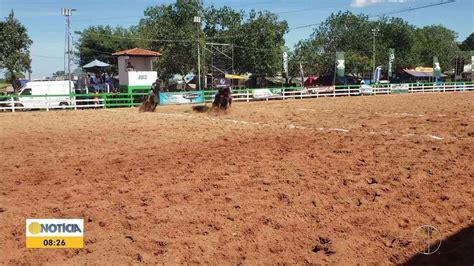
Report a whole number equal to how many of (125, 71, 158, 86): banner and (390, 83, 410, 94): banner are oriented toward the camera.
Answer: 2

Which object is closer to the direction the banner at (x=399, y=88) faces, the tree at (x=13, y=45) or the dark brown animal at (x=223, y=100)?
the dark brown animal

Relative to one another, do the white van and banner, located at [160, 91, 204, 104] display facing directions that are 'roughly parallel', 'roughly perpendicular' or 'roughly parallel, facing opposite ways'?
roughly perpendicular

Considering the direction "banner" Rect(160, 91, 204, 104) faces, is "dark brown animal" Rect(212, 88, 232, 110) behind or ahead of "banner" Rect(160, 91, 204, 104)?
ahead

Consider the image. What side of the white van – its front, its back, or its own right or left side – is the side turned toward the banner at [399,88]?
back

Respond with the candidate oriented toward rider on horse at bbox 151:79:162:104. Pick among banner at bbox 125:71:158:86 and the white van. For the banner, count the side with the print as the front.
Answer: the banner

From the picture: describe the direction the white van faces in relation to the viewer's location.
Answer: facing to the left of the viewer
